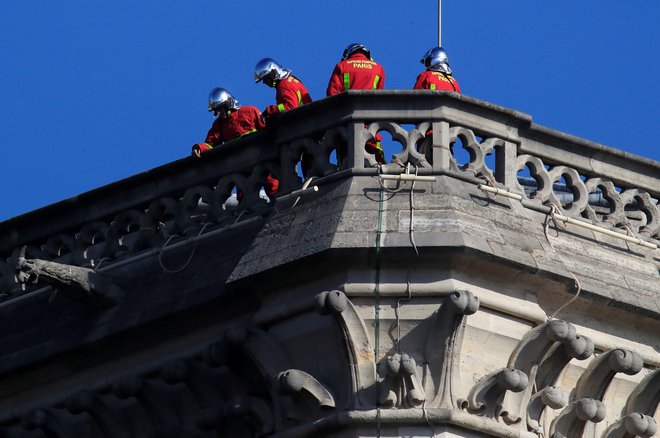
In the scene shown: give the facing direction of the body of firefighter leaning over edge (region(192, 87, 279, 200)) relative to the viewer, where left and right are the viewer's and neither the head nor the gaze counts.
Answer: facing the viewer and to the left of the viewer

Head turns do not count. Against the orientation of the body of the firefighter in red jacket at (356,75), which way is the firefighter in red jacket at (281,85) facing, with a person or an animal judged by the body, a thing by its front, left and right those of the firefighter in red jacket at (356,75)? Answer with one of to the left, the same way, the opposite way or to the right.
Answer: to the left

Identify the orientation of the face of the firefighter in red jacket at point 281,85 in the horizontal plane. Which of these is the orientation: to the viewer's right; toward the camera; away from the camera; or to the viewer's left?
to the viewer's left

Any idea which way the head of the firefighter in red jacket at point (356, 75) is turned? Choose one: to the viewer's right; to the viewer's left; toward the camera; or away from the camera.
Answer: away from the camera

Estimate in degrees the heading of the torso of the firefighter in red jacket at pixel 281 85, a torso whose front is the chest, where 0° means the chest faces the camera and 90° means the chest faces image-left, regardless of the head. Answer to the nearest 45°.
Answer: approximately 90°

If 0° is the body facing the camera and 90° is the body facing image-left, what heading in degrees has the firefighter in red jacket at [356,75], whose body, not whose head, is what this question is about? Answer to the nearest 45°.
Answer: approximately 180°

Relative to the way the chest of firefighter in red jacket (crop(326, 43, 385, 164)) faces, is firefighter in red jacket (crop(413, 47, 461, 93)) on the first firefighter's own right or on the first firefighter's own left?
on the first firefighter's own right
